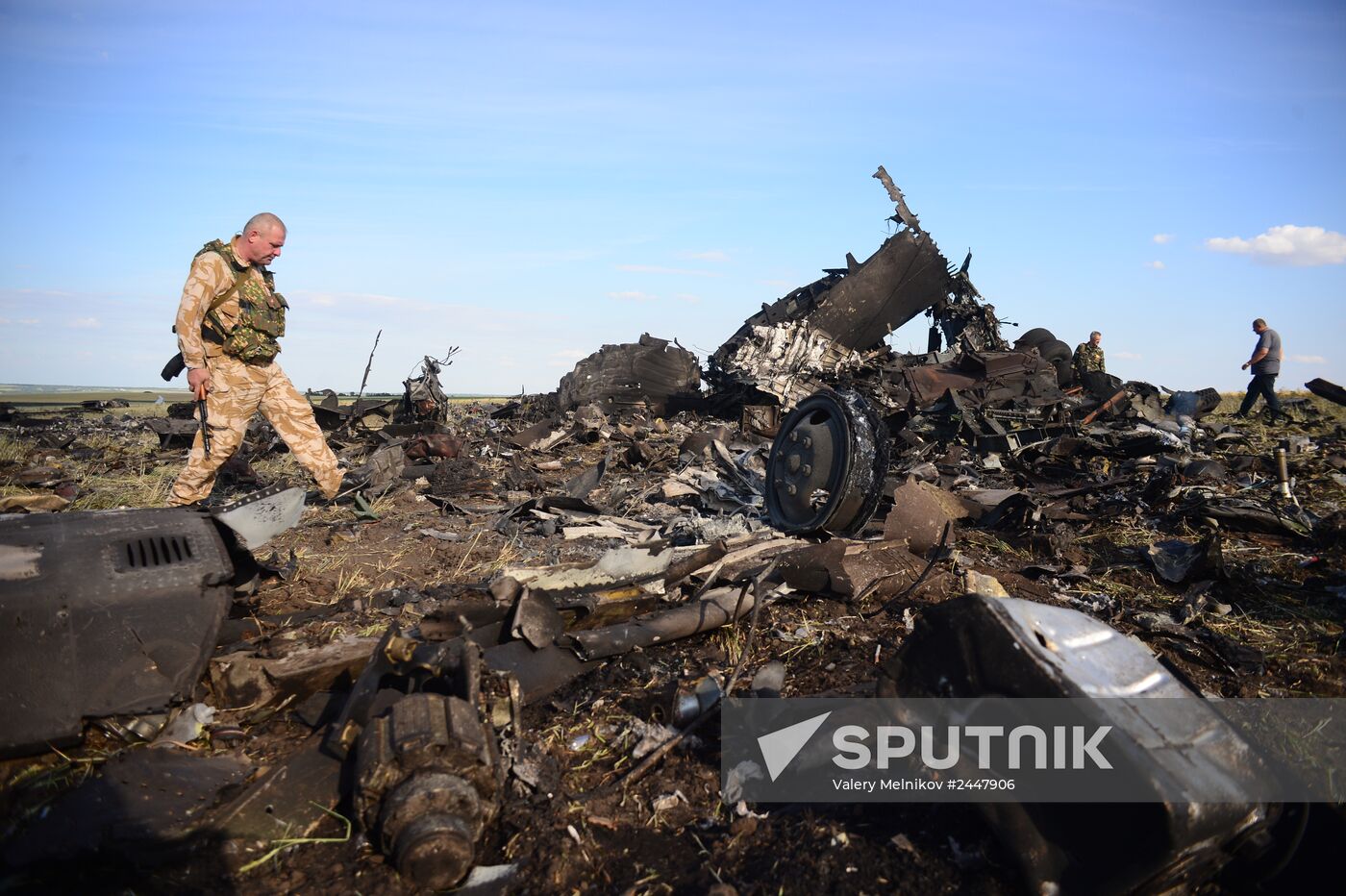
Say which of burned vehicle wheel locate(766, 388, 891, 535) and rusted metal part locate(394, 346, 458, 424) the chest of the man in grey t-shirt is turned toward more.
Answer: the rusted metal part

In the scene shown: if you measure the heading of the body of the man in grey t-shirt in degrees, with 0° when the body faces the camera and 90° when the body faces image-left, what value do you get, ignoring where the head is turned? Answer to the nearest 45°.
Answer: approximately 90°

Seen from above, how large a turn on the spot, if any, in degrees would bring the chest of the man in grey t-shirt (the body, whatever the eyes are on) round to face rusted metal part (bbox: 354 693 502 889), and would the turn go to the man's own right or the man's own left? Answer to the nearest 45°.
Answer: approximately 90° to the man's own left

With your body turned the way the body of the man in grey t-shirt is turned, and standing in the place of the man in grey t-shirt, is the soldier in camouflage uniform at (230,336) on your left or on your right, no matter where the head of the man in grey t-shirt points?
on your left

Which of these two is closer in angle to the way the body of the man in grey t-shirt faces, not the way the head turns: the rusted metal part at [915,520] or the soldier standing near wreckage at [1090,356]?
the soldier standing near wreckage

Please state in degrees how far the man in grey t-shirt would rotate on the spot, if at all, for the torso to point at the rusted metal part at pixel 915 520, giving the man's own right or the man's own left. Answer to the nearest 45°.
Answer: approximately 90° to the man's own left

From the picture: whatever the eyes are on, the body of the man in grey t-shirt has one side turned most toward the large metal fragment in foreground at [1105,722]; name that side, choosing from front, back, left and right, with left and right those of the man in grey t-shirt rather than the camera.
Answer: left

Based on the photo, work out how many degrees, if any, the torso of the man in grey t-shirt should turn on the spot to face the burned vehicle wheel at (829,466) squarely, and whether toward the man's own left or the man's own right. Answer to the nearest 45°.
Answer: approximately 90° to the man's own left
